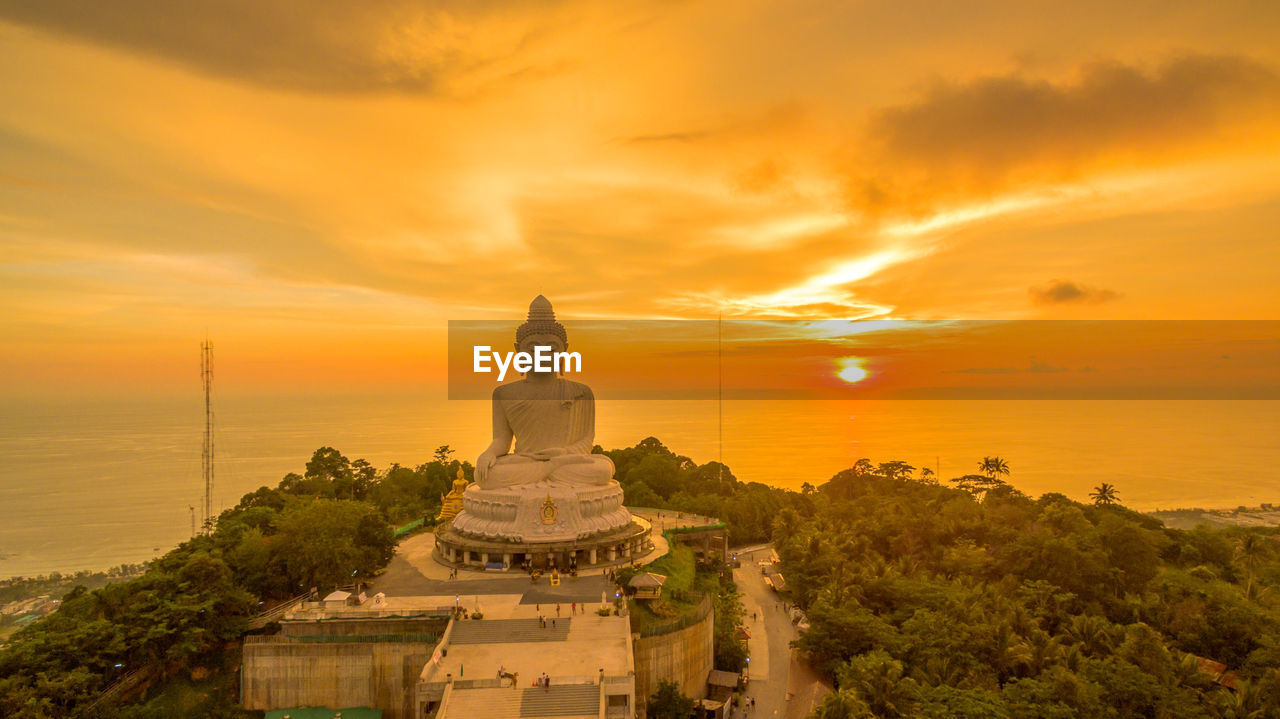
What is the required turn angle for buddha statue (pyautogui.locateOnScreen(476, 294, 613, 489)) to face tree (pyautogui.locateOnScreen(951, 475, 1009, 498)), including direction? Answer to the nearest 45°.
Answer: approximately 135° to its left

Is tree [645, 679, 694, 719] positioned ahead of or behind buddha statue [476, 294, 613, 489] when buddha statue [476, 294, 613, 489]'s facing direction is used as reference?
ahead

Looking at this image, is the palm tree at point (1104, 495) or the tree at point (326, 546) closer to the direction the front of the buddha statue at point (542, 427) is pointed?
the tree

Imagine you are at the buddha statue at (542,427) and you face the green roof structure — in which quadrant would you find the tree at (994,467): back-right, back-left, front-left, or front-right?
back-left

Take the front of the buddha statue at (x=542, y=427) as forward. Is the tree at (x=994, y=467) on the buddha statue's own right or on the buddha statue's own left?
on the buddha statue's own left

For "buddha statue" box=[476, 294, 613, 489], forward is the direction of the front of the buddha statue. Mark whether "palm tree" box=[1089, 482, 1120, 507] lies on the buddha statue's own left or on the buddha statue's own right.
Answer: on the buddha statue's own left

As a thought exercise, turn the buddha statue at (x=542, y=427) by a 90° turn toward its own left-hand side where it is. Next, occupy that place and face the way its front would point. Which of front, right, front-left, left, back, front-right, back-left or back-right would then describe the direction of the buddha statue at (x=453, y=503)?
back-left

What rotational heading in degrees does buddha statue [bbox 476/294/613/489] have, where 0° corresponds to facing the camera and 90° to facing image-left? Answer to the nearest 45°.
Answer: approximately 0°

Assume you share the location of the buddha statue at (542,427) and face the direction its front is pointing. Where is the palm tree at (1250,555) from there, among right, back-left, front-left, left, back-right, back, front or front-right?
left
